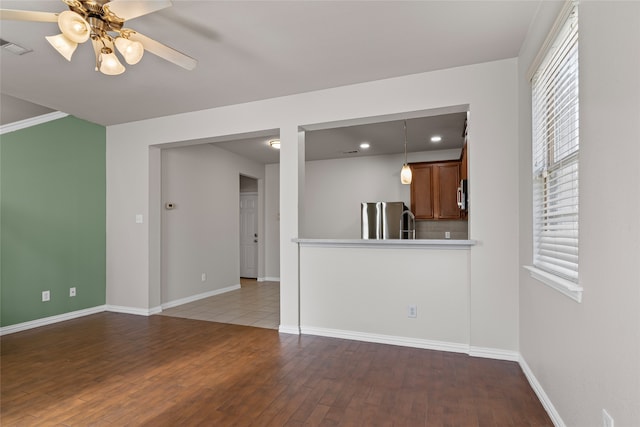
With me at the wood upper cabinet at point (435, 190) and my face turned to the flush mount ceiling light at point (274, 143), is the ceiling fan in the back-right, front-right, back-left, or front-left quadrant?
front-left

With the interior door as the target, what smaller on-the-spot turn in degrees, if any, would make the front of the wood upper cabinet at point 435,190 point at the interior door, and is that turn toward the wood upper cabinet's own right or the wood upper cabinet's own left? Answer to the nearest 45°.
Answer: approximately 90° to the wood upper cabinet's own right

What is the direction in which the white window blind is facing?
to the viewer's left

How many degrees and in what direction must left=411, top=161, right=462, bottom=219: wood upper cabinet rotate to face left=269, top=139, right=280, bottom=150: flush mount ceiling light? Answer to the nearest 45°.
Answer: approximately 90° to its right

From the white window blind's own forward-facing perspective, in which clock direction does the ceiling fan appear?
The ceiling fan is roughly at 11 o'clock from the white window blind.

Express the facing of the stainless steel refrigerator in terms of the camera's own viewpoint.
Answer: facing the viewer

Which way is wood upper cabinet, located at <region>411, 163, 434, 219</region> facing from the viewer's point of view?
toward the camera

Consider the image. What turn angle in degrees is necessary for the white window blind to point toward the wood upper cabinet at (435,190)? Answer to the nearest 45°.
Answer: approximately 45° to its right

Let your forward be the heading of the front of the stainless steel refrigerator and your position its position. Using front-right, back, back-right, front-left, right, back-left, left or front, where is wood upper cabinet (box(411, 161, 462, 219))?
left

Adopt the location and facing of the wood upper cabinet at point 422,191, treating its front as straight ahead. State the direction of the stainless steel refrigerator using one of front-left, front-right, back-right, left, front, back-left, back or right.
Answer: right

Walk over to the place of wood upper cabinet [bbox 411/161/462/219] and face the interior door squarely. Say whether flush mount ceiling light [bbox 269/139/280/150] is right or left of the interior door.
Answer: left

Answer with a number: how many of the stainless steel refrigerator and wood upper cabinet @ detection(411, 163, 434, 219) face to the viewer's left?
0

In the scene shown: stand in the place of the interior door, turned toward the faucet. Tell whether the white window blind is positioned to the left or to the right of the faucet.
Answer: right

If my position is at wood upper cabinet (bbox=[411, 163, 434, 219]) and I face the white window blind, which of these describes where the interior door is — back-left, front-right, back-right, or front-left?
back-right

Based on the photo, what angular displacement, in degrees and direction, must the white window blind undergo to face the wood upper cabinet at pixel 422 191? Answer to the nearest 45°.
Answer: approximately 45° to its right

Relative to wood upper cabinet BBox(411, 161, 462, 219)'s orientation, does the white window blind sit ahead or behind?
ahead

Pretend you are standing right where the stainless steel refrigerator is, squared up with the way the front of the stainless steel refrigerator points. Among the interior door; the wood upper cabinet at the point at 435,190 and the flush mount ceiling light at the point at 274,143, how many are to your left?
1

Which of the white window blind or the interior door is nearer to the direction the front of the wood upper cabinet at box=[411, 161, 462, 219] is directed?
the white window blind

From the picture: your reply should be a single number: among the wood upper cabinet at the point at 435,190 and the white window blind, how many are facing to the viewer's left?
1
